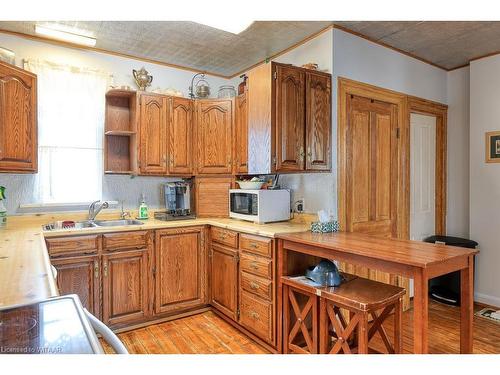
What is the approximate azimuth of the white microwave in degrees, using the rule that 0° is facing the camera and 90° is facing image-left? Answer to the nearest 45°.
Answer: approximately 45°

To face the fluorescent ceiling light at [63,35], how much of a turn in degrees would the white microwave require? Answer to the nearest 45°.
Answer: approximately 45° to its right

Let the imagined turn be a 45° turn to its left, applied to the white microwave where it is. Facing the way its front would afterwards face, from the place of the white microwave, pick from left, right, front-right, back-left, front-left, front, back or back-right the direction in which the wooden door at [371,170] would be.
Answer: left

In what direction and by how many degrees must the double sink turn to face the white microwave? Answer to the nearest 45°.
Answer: approximately 45° to its left

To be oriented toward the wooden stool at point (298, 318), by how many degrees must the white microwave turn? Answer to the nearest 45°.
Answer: approximately 45° to its left

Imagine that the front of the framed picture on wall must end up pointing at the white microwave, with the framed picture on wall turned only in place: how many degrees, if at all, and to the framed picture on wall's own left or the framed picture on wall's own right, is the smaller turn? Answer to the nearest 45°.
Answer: approximately 45° to the framed picture on wall's own right

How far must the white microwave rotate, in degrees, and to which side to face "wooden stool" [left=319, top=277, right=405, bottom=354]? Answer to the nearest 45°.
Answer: approximately 90° to its left

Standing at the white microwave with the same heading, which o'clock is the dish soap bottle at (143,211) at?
The dish soap bottle is roughly at 2 o'clock from the white microwave.
